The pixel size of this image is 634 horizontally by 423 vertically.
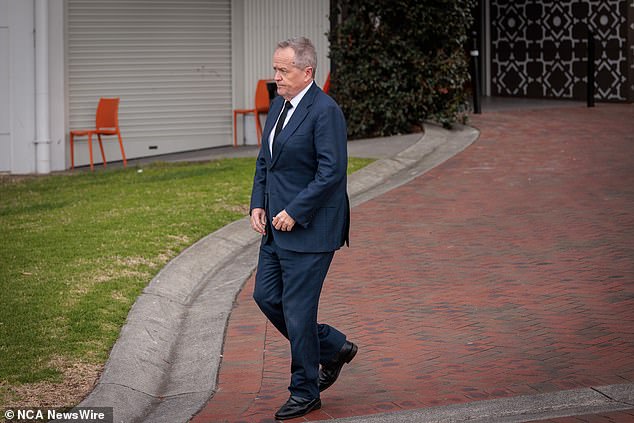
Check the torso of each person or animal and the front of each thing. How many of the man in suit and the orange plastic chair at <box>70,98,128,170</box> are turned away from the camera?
0

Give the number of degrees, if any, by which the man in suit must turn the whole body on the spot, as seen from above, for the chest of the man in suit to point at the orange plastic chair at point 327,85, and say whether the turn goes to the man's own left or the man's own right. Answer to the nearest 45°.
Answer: approximately 135° to the man's own right

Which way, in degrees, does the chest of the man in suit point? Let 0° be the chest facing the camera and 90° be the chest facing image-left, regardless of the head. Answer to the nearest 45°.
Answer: approximately 45°

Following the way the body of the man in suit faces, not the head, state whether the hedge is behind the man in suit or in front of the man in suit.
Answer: behind
